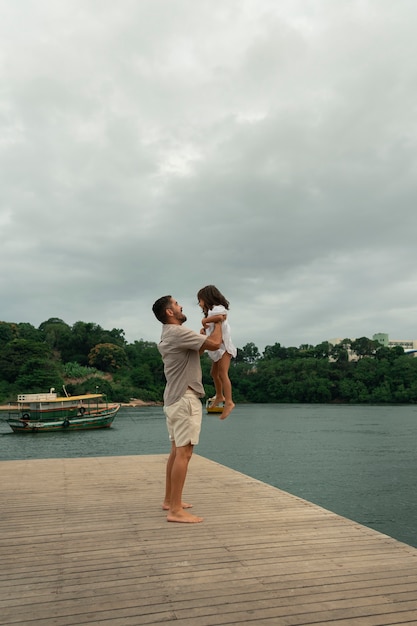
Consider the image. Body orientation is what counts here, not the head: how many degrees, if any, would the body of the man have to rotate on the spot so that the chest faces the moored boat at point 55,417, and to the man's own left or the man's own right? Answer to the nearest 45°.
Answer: approximately 90° to the man's own left

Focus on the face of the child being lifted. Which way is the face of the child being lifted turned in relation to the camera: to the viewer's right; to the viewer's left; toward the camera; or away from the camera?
to the viewer's left

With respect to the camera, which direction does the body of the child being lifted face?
to the viewer's left

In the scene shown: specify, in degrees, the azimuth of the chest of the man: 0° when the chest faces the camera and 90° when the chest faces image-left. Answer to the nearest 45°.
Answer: approximately 270°

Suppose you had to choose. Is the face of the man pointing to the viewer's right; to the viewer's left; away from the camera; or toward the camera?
to the viewer's right
